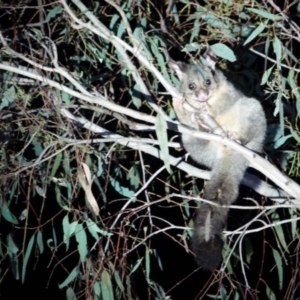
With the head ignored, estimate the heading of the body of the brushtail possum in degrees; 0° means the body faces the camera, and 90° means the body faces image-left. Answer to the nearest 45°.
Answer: approximately 45°
